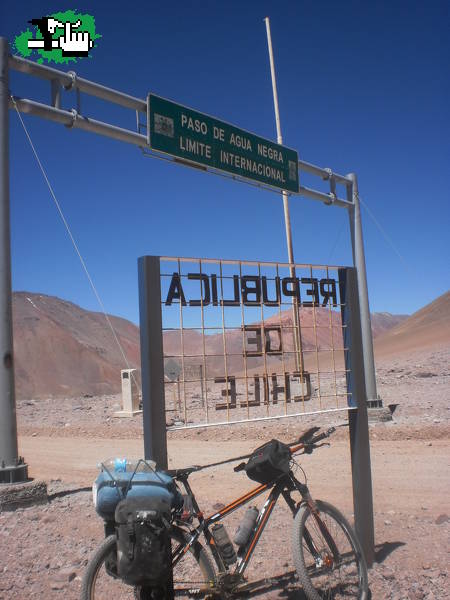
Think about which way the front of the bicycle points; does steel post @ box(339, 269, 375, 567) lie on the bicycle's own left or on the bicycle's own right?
on the bicycle's own left

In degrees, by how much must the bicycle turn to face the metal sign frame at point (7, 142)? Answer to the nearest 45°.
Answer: approximately 135° to its left

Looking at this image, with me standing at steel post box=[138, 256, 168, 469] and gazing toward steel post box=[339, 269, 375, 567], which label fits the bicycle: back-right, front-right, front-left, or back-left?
front-right

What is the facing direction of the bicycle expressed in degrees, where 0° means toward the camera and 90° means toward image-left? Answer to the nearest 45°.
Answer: approximately 270°
